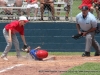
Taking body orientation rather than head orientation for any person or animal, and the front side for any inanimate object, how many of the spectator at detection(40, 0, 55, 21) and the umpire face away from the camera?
0

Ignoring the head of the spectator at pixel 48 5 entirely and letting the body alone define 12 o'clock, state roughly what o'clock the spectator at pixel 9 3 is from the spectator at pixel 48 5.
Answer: the spectator at pixel 9 3 is roughly at 3 o'clock from the spectator at pixel 48 5.

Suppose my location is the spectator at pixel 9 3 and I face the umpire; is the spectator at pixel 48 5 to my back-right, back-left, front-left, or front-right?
front-left

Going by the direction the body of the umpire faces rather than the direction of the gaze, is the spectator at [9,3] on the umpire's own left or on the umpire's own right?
on the umpire's own right

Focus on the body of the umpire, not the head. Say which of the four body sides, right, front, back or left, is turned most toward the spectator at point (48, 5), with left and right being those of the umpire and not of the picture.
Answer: right

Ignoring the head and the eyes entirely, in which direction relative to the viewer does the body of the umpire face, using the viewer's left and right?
facing the viewer and to the left of the viewer

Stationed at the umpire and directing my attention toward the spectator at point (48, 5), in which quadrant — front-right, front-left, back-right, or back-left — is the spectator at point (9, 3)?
front-left

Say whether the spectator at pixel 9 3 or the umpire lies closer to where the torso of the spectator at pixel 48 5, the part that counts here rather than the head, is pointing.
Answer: the umpire

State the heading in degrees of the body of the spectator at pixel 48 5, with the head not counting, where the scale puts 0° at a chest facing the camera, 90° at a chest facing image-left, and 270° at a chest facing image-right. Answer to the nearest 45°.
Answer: approximately 0°

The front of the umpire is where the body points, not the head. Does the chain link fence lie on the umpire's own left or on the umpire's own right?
on the umpire's own right
